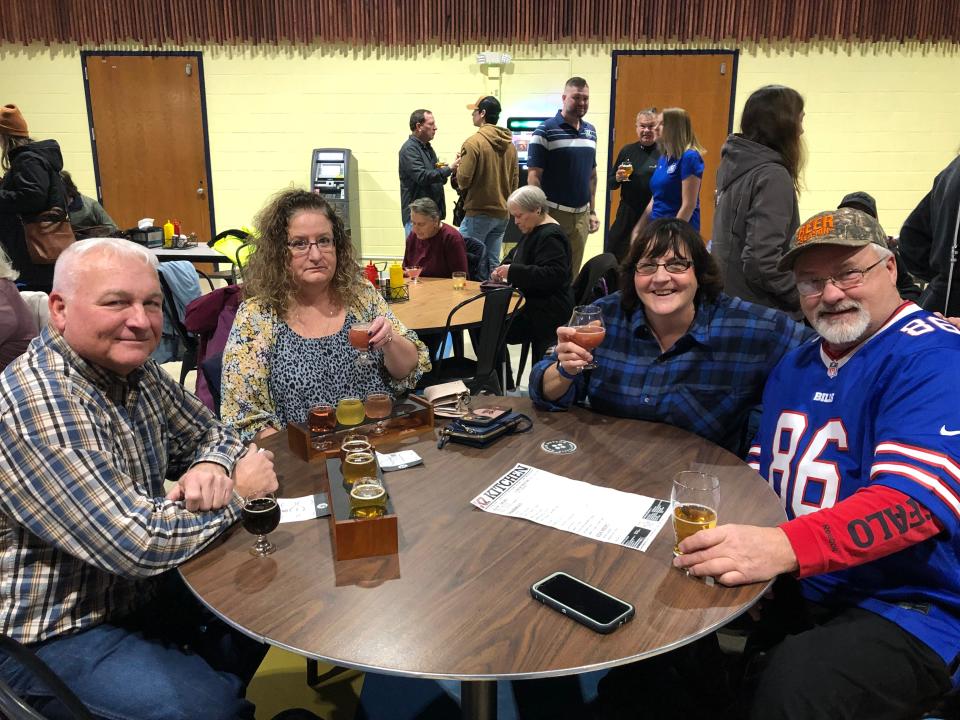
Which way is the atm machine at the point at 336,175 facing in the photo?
toward the camera

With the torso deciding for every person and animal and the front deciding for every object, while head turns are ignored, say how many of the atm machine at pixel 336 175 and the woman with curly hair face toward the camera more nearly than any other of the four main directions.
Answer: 2

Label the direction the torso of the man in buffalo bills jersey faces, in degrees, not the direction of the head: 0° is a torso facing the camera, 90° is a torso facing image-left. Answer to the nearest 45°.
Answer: approximately 45°

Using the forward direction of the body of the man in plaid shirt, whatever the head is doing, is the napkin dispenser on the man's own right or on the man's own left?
on the man's own left

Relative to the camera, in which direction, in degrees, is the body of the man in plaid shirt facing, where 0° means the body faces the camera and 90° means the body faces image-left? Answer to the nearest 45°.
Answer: approximately 315°

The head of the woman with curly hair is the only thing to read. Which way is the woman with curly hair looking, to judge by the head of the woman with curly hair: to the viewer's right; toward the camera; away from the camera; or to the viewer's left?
toward the camera

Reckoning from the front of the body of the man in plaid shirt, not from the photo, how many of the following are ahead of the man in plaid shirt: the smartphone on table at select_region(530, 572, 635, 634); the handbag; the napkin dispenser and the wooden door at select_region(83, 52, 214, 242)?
1

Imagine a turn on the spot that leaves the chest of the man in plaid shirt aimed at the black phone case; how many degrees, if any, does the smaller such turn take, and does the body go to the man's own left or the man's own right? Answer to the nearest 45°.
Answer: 0° — they already face it

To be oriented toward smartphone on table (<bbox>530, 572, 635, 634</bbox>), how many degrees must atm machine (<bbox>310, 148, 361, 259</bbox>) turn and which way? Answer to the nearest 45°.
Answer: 0° — it already faces it

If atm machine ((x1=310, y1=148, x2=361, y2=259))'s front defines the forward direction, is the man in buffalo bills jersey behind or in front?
in front

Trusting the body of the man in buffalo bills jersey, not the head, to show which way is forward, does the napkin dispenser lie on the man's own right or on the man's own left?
on the man's own right

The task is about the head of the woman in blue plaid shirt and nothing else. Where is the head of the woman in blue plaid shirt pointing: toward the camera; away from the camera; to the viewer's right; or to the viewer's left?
toward the camera

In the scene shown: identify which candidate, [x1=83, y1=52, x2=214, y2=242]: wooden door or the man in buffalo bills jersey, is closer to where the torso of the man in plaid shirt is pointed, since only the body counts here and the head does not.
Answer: the man in buffalo bills jersey
